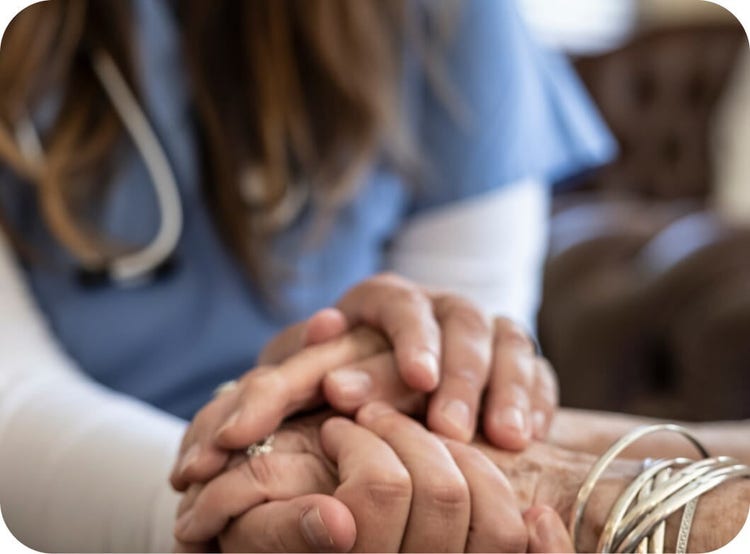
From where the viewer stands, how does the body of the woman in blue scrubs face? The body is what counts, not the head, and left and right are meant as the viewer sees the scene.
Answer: facing the viewer
